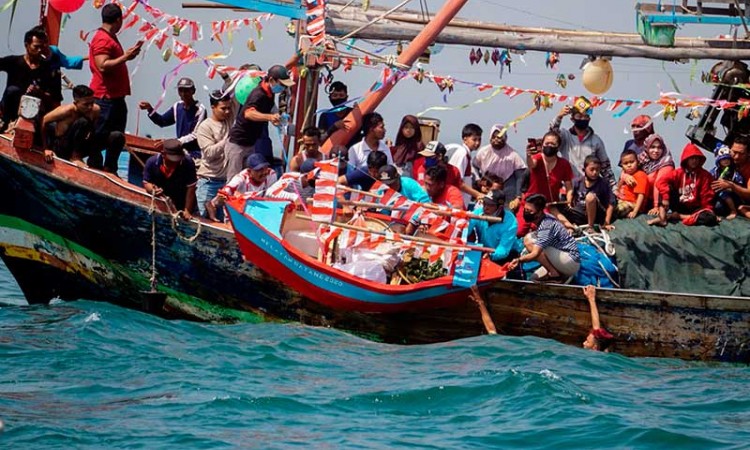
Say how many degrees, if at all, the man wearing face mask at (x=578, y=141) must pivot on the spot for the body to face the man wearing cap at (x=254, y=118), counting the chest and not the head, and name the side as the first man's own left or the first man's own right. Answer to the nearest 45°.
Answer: approximately 90° to the first man's own right

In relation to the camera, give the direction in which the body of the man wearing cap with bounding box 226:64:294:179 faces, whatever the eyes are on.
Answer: to the viewer's right

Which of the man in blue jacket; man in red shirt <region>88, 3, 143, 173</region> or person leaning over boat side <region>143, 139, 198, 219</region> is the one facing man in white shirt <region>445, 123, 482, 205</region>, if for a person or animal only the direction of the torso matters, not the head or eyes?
the man in red shirt

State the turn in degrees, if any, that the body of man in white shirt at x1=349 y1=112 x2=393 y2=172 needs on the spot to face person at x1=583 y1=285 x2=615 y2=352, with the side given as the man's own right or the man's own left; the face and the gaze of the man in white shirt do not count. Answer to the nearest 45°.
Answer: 0° — they already face them

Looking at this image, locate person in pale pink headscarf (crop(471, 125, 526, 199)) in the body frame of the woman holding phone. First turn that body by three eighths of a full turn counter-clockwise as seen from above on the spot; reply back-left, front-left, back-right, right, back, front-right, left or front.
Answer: left

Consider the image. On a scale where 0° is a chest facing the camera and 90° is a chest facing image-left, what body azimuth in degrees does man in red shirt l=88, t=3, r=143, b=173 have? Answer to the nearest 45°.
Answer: approximately 270°

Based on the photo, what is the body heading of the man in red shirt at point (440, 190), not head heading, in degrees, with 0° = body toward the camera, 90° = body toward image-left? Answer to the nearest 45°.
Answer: approximately 45°

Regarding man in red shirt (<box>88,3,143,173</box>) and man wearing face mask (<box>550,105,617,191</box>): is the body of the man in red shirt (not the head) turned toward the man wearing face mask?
yes

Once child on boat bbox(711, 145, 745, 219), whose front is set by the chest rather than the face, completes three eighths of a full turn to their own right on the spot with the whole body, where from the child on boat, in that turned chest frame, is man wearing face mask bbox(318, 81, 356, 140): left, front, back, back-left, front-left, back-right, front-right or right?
front-left

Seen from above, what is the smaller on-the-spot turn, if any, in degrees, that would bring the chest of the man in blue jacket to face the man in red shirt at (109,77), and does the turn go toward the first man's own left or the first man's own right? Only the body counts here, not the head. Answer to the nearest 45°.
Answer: approximately 45° to the first man's own right
